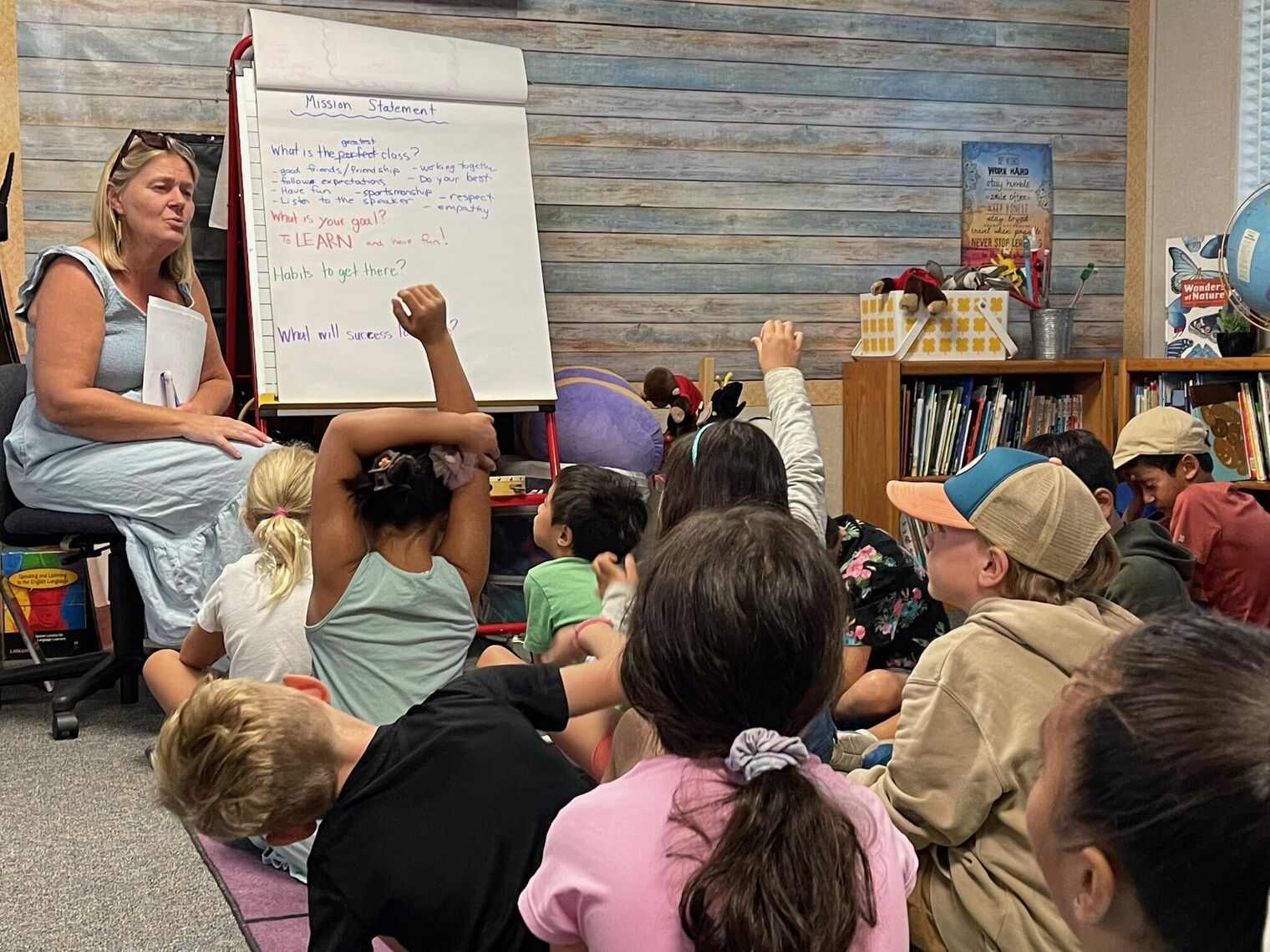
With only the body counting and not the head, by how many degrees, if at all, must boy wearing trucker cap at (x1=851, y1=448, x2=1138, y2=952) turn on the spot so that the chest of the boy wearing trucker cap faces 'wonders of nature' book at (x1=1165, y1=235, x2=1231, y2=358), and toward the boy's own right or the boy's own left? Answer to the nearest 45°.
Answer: approximately 90° to the boy's own right

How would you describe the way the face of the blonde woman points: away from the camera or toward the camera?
toward the camera

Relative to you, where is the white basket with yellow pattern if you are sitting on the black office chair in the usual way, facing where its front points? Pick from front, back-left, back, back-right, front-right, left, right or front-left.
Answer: front

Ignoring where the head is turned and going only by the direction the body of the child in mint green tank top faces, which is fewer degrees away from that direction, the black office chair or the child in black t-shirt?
the black office chair

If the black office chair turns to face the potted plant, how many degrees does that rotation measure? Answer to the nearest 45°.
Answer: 0° — it already faces it

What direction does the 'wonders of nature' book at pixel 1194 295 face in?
toward the camera

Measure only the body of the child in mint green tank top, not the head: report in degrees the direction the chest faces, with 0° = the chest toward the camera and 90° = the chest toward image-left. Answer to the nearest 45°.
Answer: approximately 180°

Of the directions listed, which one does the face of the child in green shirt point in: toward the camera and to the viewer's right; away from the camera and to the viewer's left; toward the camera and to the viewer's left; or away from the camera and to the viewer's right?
away from the camera and to the viewer's left

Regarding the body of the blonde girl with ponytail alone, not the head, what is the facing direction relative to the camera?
away from the camera

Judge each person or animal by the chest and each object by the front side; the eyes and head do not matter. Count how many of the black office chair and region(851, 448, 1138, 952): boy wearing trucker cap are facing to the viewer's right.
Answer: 1

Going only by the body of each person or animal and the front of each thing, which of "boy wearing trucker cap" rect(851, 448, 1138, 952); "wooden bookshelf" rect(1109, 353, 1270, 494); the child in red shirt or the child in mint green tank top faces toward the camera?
the wooden bookshelf

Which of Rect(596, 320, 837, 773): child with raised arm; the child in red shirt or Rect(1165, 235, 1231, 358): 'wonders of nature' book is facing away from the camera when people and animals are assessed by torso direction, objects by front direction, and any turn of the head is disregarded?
the child with raised arm

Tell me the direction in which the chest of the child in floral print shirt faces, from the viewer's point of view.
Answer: to the viewer's left

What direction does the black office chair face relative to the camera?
to the viewer's right

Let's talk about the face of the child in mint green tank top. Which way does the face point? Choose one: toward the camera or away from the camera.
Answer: away from the camera

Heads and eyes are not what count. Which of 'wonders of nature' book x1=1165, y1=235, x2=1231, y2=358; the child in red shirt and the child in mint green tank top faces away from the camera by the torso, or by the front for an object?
the child in mint green tank top

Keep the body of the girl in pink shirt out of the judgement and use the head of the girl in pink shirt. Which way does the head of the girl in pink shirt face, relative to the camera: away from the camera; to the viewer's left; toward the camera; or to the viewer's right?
away from the camera

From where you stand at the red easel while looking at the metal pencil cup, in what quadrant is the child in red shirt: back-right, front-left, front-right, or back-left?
front-right

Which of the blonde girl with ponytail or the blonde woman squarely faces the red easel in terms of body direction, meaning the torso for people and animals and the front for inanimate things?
the blonde girl with ponytail

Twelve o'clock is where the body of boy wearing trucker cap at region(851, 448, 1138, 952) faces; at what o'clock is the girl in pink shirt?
The girl in pink shirt is roughly at 10 o'clock from the boy wearing trucker cap.

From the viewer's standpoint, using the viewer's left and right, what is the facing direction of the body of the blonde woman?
facing the viewer and to the right of the viewer
